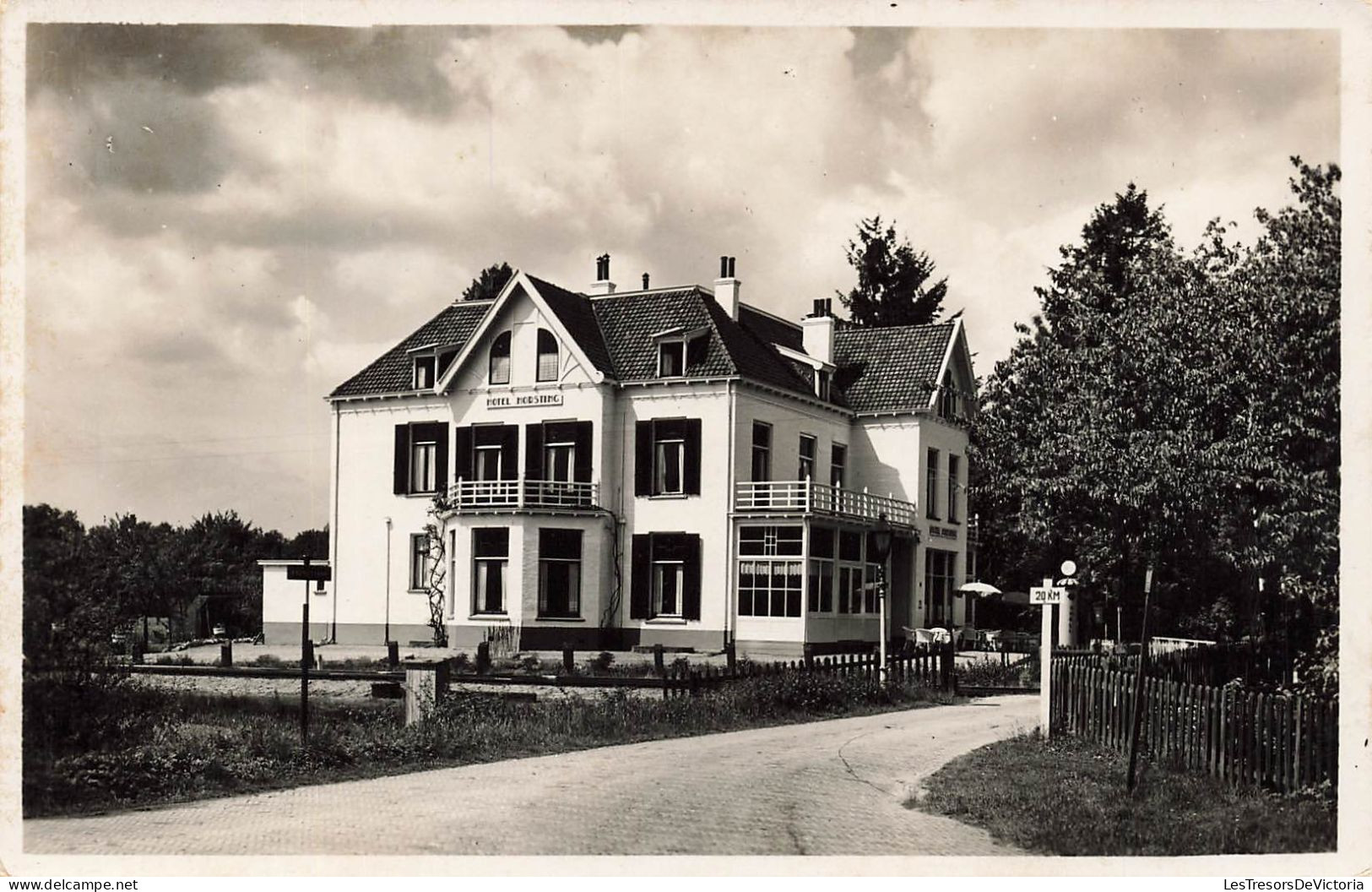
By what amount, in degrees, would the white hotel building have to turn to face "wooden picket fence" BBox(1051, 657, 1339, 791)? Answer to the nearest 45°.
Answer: approximately 45° to its left

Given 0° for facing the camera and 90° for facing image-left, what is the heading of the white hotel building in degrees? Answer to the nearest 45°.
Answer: approximately 45°

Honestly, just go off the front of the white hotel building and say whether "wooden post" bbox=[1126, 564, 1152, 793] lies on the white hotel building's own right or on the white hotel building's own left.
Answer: on the white hotel building's own left
